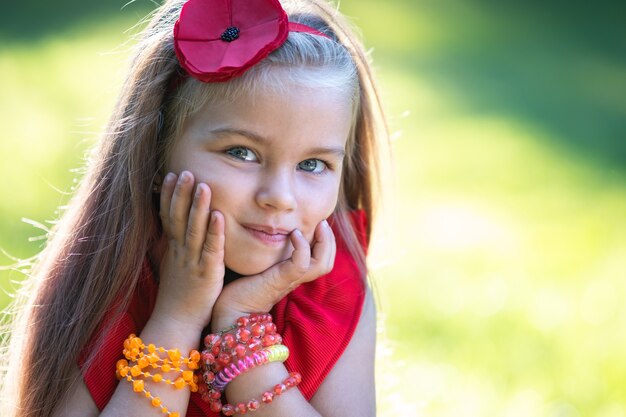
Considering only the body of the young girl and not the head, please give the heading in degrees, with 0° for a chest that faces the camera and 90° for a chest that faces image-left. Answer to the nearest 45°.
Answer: approximately 0°
